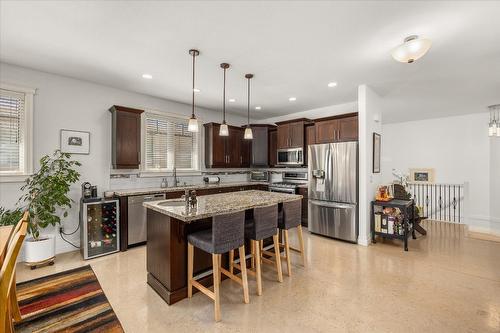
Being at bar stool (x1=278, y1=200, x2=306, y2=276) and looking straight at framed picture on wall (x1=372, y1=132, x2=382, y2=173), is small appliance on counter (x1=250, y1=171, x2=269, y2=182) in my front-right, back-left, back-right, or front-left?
front-left

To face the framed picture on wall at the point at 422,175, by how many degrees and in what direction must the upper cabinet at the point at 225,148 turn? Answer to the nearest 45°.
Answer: approximately 45° to its left

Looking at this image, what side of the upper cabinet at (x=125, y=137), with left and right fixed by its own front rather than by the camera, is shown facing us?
front

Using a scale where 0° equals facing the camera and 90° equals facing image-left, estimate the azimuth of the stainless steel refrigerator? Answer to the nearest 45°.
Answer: approximately 45°

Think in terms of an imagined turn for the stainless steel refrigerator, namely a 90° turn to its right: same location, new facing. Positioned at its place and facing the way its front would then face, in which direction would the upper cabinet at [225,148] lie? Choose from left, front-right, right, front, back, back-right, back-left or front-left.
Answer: front-left

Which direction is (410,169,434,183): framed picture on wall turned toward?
toward the camera

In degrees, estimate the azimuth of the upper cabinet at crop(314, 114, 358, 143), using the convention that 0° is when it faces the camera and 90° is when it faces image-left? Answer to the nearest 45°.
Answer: approximately 45°

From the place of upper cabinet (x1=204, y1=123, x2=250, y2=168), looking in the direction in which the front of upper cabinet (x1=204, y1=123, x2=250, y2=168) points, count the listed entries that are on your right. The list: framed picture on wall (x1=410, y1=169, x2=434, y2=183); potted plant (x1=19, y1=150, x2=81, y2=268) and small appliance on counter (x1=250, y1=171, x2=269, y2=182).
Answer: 1

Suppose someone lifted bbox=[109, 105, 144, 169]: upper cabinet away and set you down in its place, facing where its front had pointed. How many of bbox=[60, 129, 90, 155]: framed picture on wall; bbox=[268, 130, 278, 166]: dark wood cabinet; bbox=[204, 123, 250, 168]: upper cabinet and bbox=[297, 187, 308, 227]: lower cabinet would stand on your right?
1

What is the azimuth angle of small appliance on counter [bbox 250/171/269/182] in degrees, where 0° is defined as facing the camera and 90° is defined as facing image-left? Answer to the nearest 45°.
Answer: approximately 0°

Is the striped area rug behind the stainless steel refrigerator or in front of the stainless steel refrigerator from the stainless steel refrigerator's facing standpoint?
in front

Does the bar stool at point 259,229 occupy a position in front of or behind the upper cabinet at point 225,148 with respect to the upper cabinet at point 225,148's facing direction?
in front
